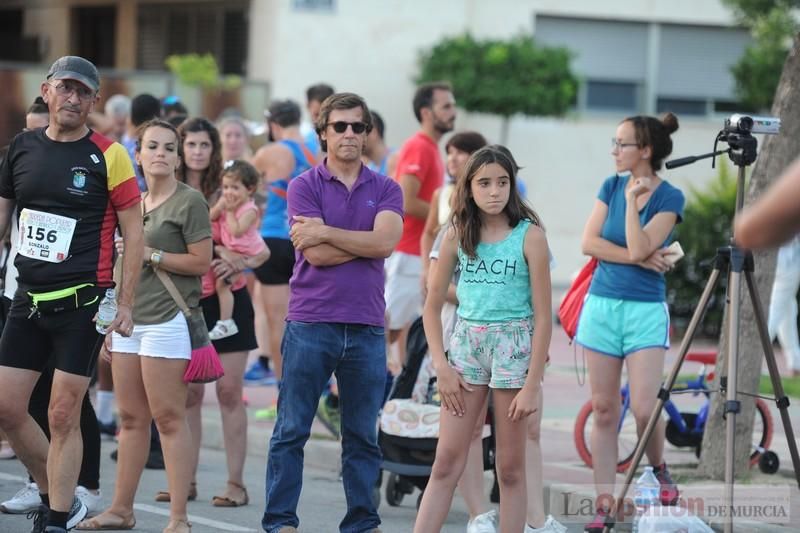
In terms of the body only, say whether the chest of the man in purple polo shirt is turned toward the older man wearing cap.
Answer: no

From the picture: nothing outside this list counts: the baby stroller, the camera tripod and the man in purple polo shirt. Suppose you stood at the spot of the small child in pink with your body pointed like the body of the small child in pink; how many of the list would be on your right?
0

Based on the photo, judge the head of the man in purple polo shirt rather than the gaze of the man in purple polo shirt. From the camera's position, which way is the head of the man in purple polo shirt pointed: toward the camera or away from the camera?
toward the camera

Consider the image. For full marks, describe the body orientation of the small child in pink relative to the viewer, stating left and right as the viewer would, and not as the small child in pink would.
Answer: facing the viewer and to the left of the viewer

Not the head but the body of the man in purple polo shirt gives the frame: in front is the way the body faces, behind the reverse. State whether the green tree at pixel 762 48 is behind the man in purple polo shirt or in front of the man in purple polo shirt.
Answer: behind

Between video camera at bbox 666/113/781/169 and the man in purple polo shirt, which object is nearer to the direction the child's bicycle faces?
the man in purple polo shirt

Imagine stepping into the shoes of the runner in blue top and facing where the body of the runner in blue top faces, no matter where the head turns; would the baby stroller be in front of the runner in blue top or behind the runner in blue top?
behind

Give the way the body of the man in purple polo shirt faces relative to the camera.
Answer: toward the camera

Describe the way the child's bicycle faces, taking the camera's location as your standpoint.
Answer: facing to the left of the viewer

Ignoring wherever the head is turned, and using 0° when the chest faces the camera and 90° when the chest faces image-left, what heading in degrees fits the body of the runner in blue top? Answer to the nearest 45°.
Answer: approximately 135°

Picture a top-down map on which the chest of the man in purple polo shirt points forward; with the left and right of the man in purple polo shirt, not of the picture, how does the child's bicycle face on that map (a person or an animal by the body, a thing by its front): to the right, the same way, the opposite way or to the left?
to the right
